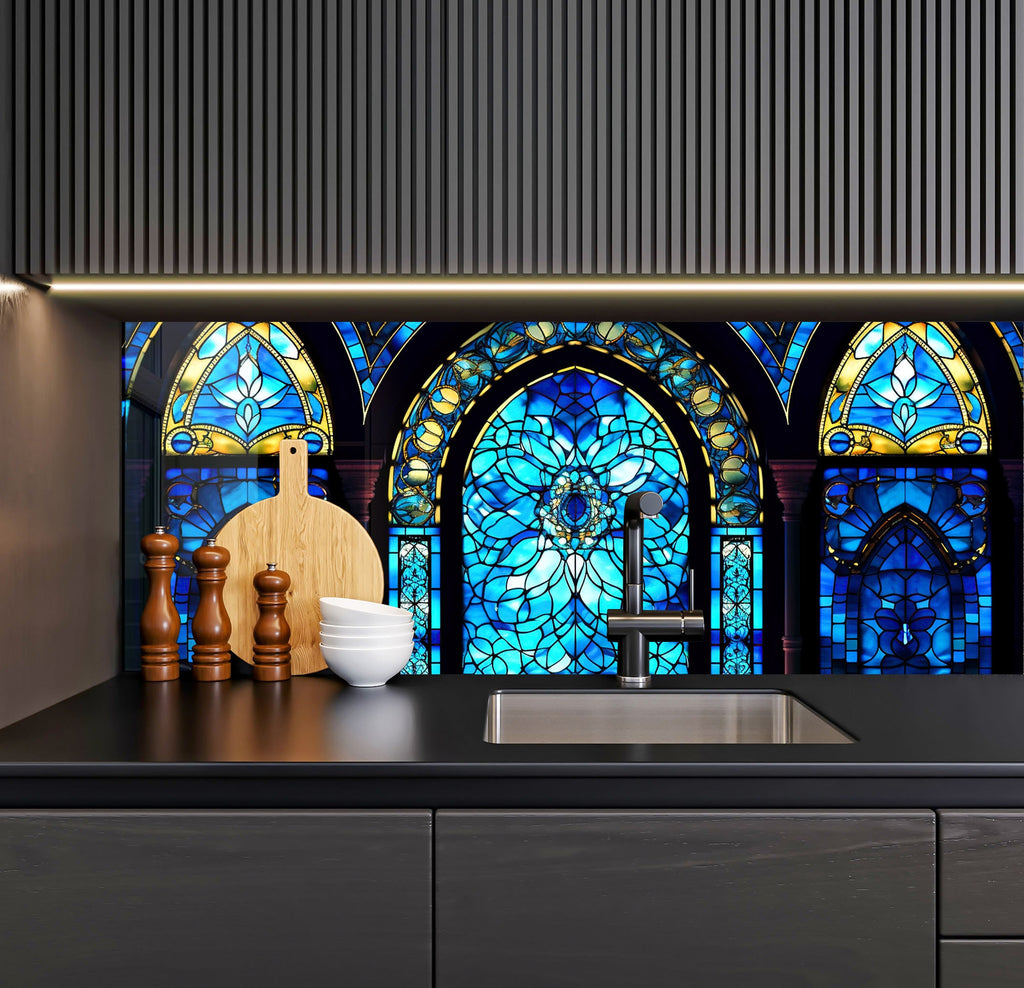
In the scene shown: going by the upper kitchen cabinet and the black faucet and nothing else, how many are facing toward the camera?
2

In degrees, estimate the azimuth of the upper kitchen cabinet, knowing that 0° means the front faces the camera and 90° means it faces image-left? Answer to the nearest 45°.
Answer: approximately 0°

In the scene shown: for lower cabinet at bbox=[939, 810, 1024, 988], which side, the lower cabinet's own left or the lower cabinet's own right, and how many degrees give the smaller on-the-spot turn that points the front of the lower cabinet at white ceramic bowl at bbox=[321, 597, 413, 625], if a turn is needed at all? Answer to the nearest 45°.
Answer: approximately 90° to the lower cabinet's own right

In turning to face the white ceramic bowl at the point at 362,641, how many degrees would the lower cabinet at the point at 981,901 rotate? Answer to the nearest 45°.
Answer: approximately 90° to its right

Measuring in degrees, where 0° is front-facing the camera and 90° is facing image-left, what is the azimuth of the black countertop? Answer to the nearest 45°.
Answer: approximately 0°

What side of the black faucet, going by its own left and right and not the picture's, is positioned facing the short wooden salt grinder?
right
